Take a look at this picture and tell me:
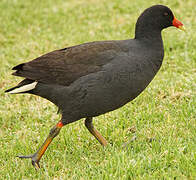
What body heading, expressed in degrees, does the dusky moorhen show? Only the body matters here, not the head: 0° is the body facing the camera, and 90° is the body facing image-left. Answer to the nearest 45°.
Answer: approximately 270°
